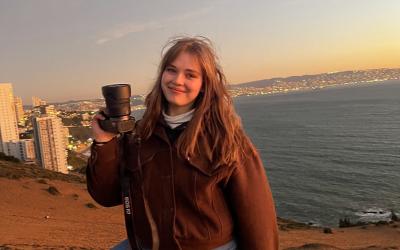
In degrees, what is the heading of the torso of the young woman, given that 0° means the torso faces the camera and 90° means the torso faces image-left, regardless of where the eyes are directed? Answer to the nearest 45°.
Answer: approximately 45°
